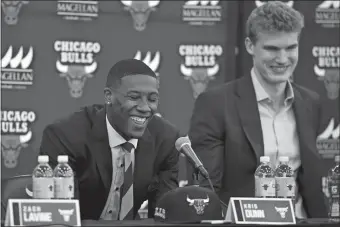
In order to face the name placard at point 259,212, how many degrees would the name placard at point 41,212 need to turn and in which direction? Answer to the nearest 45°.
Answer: approximately 90° to its left

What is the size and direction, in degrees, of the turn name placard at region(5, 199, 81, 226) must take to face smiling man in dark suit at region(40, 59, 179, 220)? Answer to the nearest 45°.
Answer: approximately 135° to its left

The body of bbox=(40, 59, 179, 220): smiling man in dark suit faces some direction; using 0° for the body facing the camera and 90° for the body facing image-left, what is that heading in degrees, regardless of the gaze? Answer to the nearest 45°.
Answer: approximately 315°

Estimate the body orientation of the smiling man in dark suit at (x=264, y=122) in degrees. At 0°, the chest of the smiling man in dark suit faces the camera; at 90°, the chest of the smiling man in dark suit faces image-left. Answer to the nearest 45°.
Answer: approximately 315°

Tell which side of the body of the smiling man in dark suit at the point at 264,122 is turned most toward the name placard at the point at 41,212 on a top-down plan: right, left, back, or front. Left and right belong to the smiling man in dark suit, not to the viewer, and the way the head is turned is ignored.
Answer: right

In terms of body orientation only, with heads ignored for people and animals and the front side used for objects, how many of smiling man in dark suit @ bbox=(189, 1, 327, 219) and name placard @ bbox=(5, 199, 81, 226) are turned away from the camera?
0

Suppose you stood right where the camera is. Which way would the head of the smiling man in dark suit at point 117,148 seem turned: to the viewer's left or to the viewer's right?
to the viewer's right

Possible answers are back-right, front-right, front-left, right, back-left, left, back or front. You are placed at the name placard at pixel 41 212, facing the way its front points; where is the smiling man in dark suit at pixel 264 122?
back-left
